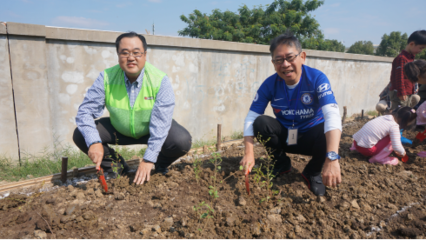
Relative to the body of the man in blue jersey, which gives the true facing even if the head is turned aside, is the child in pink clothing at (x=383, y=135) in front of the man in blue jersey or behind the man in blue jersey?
behind

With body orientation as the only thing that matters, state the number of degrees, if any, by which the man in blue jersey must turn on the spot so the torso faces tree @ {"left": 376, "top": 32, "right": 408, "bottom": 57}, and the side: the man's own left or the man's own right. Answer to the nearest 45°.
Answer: approximately 180°

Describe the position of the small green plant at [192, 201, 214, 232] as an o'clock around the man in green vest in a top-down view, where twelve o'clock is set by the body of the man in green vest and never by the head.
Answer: The small green plant is roughly at 11 o'clock from the man in green vest.

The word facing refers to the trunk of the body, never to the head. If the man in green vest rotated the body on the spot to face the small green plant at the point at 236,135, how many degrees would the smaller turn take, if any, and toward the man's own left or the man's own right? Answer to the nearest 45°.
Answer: approximately 135° to the man's own left

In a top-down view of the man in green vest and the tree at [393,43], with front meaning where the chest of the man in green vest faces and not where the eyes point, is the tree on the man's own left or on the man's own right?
on the man's own left

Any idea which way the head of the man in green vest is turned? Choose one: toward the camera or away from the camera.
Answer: toward the camera

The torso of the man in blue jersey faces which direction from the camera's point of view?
toward the camera

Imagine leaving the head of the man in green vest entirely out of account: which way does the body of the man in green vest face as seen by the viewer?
toward the camera

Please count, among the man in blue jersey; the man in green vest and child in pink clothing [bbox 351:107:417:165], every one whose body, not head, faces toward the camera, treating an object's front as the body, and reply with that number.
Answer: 2

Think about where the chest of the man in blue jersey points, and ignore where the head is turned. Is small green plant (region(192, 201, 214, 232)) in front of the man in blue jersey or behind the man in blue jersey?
in front

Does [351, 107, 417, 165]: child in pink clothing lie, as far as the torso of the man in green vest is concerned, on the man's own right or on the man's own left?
on the man's own left

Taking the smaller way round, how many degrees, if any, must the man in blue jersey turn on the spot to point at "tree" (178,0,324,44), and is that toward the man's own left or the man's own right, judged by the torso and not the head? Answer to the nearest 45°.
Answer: approximately 180°

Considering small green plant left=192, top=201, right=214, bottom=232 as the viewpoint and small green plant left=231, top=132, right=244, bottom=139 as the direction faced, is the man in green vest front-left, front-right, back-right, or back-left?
front-left

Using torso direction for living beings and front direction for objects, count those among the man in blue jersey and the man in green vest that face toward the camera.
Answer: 2
